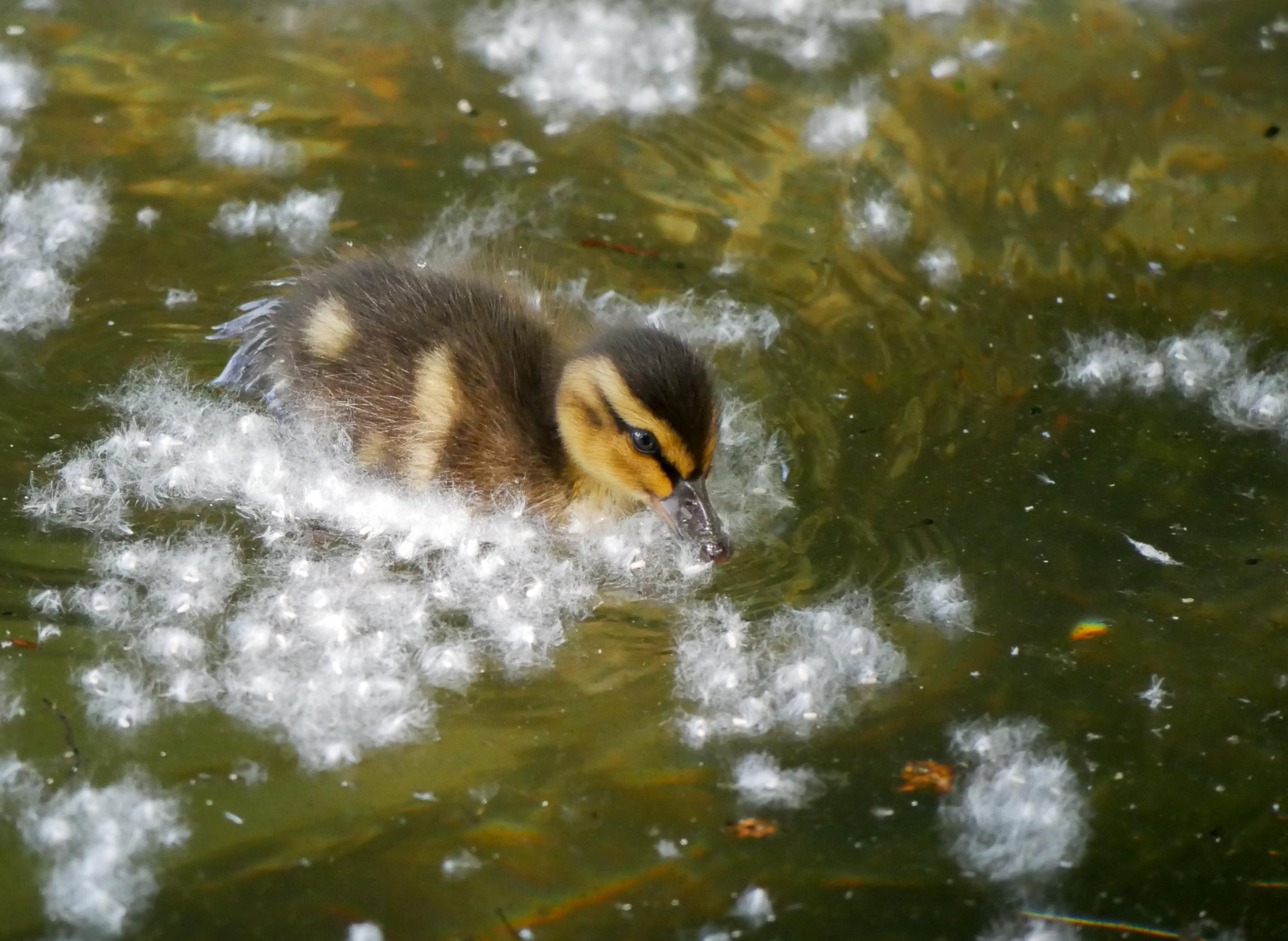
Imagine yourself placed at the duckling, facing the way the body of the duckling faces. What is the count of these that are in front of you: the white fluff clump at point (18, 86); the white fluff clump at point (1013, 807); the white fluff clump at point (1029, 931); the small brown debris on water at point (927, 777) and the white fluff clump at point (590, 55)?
3

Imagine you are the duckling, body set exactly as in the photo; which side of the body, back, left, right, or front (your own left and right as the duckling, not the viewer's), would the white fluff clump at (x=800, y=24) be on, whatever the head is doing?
left

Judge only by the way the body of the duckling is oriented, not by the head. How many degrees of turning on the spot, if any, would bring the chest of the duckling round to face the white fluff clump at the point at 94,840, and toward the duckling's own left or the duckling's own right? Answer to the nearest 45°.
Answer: approximately 90° to the duckling's own right

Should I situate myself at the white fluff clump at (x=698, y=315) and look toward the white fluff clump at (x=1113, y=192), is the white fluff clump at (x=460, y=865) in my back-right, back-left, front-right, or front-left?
back-right

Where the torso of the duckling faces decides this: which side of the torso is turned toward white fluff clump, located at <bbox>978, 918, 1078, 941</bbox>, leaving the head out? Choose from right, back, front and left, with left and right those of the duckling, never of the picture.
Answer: front

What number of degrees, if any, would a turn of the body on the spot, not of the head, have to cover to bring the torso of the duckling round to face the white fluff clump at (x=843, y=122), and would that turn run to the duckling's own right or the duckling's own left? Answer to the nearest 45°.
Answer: approximately 90° to the duckling's own left

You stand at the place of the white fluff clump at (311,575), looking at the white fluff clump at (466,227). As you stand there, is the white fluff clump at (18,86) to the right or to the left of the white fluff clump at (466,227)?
left

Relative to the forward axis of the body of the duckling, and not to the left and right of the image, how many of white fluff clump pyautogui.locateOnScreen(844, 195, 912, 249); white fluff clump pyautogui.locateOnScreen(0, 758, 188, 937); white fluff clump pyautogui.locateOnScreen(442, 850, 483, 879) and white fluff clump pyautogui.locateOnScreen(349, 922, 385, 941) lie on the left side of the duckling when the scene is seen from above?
1

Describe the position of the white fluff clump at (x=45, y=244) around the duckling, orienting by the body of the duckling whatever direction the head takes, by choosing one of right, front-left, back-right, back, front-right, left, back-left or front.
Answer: back

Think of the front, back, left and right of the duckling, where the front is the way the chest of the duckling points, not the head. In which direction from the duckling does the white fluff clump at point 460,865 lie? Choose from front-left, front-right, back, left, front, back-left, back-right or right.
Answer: front-right

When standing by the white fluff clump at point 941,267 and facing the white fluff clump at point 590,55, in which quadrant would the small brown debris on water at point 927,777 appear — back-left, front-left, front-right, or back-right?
back-left

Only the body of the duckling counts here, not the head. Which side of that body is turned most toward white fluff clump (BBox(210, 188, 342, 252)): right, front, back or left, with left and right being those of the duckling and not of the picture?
back

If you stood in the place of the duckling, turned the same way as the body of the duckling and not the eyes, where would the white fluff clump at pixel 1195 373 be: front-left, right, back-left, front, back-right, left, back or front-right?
front-left

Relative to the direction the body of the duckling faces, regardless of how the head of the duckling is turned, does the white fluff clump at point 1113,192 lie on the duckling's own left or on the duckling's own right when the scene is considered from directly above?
on the duckling's own left
